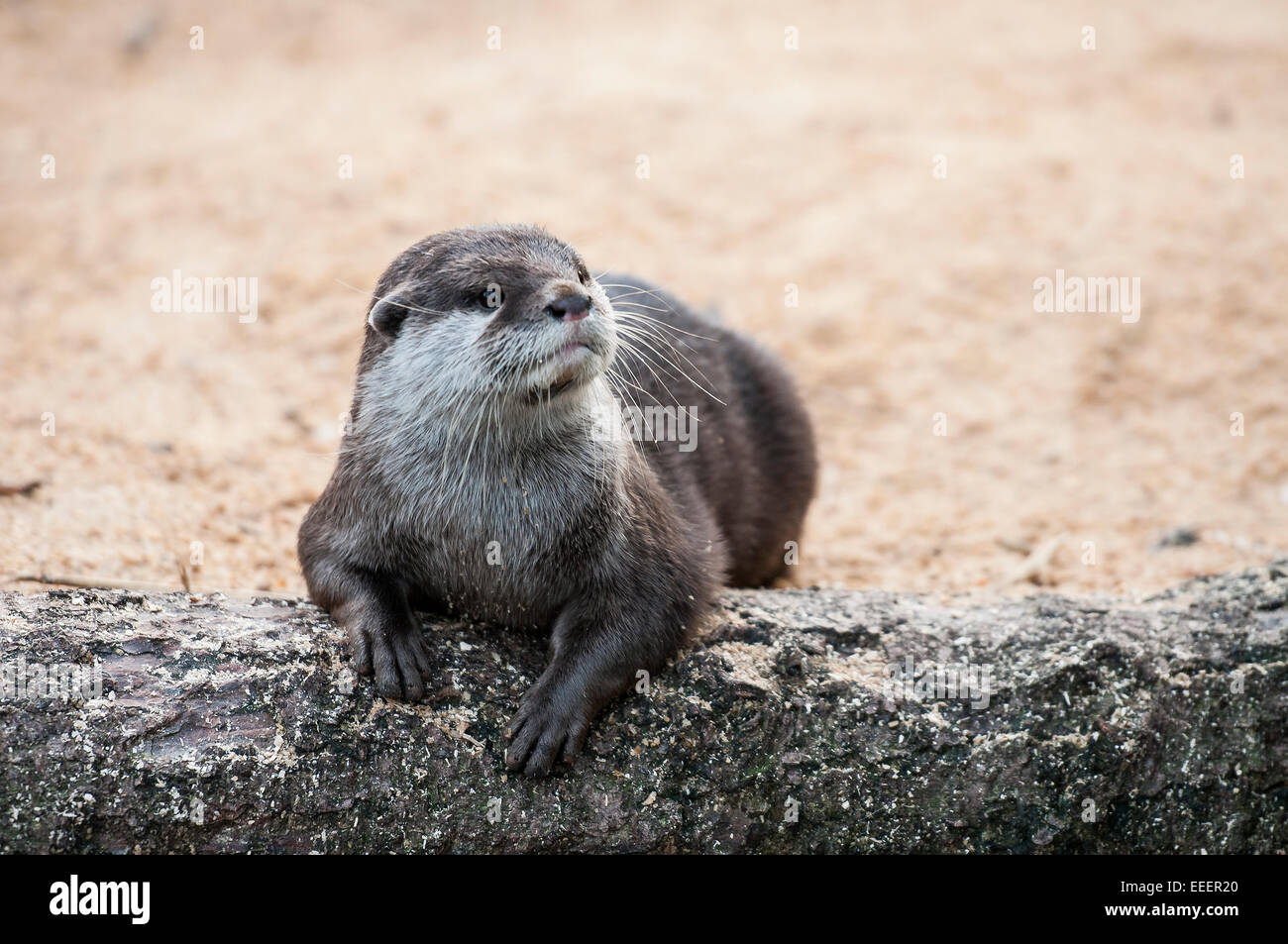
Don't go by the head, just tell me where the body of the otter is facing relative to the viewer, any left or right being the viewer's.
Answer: facing the viewer and to the left of the viewer
